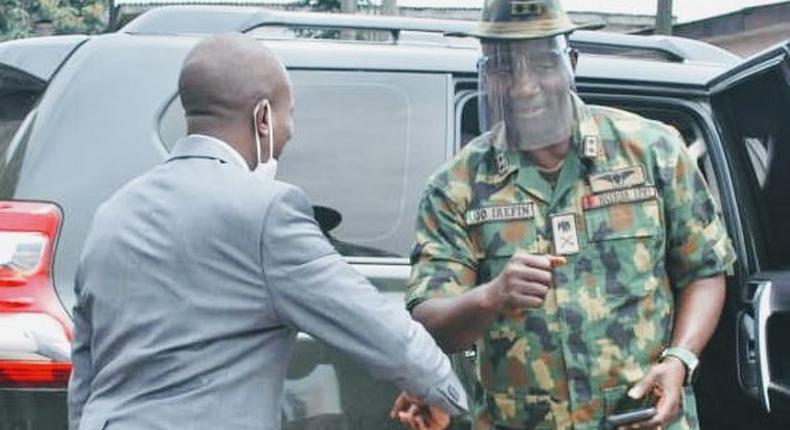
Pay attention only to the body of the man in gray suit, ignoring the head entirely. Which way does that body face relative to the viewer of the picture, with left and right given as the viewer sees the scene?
facing away from the viewer and to the right of the viewer

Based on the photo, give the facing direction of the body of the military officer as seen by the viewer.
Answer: toward the camera

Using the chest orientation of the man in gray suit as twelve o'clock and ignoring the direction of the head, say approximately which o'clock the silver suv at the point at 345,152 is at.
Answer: The silver suv is roughly at 11 o'clock from the man in gray suit.

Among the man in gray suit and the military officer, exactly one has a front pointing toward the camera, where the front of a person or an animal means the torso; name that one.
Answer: the military officer

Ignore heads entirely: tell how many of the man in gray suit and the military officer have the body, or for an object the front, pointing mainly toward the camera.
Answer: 1

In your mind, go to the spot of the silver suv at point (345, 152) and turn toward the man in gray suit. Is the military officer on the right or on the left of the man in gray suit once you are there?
left

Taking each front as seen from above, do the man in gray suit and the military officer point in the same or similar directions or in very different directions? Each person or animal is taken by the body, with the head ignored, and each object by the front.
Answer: very different directions

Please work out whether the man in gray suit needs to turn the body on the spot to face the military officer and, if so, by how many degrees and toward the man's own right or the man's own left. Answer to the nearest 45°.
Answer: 0° — they already face them

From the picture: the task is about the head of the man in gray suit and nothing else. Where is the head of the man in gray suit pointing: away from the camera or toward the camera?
away from the camera
